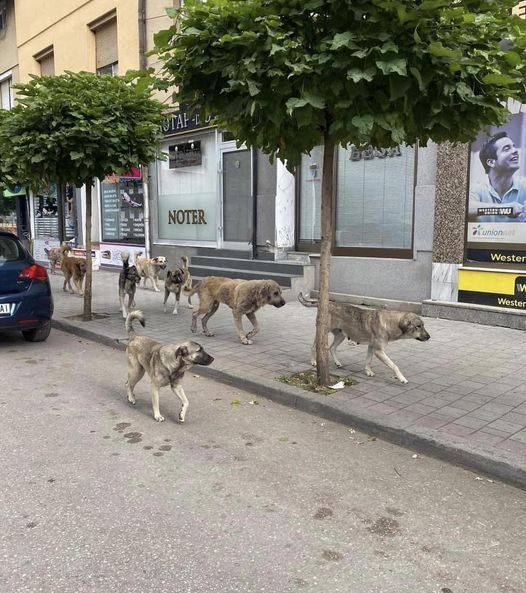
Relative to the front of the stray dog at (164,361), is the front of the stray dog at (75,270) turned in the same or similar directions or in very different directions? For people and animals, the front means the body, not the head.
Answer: same or similar directions

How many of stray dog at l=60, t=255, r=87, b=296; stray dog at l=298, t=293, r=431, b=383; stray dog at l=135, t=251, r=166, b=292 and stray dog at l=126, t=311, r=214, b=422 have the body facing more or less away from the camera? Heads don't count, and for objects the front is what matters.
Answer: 0

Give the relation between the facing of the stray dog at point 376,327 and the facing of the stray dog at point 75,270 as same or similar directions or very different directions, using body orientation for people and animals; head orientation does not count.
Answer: same or similar directions

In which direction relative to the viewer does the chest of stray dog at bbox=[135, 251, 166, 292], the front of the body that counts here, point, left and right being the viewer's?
facing the viewer and to the right of the viewer

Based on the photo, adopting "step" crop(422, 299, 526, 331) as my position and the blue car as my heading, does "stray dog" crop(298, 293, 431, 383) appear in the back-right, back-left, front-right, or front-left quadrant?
front-left

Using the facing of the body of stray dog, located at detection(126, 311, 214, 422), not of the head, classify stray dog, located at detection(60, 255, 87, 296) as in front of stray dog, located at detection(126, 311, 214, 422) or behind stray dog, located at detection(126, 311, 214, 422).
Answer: behind

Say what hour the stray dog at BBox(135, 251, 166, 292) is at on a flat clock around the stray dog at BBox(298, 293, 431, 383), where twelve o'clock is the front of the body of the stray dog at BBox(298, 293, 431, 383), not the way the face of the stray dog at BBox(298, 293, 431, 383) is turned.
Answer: the stray dog at BBox(135, 251, 166, 292) is roughly at 6 o'clock from the stray dog at BBox(298, 293, 431, 383).

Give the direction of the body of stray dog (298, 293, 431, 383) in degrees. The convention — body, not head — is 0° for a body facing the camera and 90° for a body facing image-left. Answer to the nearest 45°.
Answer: approximately 315°

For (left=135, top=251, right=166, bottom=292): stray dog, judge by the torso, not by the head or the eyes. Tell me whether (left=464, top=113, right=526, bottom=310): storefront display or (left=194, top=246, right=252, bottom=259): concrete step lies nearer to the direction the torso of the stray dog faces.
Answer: the storefront display

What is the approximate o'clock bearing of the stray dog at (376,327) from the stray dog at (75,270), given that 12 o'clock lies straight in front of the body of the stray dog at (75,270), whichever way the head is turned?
the stray dog at (376,327) is roughly at 1 o'clock from the stray dog at (75,270).

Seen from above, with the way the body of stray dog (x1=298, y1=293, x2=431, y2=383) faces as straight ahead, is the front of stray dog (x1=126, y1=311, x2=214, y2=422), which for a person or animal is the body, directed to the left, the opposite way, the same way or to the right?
the same way

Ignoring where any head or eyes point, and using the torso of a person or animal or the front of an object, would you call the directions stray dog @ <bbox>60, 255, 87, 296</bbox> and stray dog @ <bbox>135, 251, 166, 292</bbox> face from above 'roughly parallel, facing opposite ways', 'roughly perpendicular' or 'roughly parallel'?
roughly parallel

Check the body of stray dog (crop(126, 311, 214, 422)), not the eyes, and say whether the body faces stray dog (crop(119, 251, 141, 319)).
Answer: no

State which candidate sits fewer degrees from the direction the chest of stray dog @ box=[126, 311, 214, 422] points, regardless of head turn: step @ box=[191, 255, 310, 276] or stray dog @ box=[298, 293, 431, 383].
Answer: the stray dog

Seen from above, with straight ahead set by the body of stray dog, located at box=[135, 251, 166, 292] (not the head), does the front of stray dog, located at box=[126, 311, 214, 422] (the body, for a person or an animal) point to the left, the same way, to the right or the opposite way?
the same way

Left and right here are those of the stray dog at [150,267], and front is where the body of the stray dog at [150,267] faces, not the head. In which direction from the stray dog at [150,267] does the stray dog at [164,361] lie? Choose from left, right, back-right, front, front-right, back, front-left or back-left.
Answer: front-right
